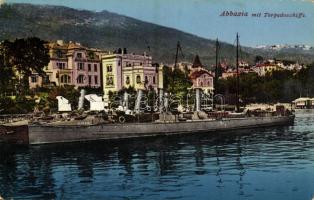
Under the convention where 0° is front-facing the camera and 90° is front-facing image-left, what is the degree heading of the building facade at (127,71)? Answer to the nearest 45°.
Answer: approximately 315°

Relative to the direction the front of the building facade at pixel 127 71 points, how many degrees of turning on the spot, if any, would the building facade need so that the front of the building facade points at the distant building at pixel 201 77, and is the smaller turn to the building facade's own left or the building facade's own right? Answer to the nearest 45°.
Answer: approximately 90° to the building facade's own left

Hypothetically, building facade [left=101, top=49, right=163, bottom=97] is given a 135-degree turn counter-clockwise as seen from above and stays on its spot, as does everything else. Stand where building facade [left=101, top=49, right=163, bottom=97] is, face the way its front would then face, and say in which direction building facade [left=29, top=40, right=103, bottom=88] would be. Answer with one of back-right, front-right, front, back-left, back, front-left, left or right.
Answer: left

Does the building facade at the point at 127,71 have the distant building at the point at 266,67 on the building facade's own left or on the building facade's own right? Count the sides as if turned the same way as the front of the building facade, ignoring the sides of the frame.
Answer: on the building facade's own left
